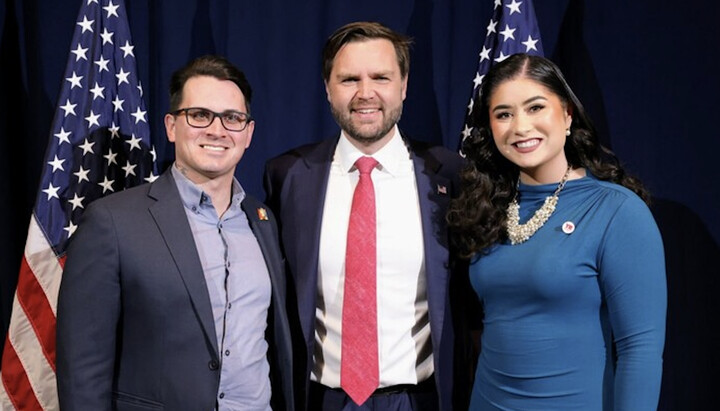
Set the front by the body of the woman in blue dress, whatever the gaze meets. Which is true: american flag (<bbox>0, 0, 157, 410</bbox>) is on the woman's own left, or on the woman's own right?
on the woman's own right

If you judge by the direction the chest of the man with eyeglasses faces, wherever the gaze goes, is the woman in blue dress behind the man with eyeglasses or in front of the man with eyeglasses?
in front

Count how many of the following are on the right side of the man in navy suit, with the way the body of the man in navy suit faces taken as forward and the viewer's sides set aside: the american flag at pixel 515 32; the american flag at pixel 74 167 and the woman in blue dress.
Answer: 1

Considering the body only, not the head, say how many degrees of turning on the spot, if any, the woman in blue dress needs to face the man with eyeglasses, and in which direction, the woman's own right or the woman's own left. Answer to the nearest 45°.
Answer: approximately 45° to the woman's own right

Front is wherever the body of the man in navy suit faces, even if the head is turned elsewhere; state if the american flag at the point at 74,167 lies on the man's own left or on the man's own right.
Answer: on the man's own right

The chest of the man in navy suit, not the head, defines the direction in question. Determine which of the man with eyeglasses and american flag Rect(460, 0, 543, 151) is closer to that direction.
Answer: the man with eyeglasses

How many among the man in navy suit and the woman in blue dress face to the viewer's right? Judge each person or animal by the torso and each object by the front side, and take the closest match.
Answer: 0

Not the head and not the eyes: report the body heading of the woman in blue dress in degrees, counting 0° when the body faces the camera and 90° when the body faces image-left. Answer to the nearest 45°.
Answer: approximately 45°

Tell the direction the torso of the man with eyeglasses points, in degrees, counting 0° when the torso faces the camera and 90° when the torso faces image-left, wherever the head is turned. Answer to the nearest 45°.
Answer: approximately 315°

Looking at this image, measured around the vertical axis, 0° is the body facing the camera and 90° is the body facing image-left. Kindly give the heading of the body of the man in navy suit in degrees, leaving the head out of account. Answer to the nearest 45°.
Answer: approximately 0°

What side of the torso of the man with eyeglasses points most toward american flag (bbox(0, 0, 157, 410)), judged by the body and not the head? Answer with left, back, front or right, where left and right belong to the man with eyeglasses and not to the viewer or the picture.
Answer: back

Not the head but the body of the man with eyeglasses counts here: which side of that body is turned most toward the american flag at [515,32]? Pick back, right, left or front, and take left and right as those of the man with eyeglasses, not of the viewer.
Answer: left
